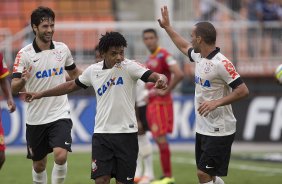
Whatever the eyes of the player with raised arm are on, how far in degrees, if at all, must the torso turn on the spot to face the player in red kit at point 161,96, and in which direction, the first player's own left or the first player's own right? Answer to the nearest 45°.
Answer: approximately 135° to the first player's own right

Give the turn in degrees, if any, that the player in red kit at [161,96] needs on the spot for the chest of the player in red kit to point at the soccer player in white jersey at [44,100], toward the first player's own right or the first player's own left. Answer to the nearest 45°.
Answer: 0° — they already face them

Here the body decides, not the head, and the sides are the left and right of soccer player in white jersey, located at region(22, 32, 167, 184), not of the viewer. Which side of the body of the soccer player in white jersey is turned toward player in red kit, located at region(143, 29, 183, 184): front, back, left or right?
back

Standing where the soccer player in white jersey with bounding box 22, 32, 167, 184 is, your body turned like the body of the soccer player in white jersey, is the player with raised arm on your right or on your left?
on your left

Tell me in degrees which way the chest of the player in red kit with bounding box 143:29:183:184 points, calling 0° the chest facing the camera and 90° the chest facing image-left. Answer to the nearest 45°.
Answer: approximately 45°

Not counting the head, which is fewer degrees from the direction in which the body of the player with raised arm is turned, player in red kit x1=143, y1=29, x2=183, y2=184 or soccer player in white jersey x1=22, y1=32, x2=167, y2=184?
the soccer player in white jersey

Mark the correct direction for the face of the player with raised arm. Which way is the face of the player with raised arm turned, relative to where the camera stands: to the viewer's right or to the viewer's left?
to the viewer's left

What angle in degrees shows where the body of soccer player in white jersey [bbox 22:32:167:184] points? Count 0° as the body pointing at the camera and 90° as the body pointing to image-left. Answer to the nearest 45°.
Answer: approximately 0°
